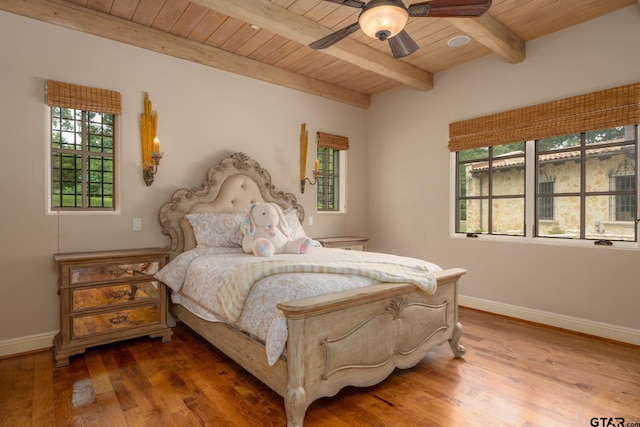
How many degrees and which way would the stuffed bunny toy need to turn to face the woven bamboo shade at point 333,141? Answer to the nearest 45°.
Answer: approximately 90° to its left

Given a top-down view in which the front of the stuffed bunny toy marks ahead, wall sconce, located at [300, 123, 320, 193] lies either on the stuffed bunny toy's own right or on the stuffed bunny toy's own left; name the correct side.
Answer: on the stuffed bunny toy's own left

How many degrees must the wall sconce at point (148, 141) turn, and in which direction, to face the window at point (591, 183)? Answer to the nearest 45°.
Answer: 0° — it already faces it

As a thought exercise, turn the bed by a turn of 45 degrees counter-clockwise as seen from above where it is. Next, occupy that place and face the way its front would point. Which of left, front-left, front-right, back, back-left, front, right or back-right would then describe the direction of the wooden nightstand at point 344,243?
left

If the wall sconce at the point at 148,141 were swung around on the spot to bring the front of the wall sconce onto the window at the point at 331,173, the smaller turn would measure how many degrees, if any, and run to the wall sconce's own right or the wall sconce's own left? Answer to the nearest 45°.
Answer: approximately 45° to the wall sconce's own left

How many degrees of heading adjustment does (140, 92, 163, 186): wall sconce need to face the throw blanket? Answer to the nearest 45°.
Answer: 0° — it already faces it

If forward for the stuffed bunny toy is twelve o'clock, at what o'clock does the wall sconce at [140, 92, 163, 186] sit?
The wall sconce is roughly at 5 o'clock from the stuffed bunny toy.

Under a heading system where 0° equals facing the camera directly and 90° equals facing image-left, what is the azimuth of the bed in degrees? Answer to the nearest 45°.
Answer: approximately 315°

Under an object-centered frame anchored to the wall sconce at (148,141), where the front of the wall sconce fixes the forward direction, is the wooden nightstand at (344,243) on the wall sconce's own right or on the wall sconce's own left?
on the wall sconce's own left

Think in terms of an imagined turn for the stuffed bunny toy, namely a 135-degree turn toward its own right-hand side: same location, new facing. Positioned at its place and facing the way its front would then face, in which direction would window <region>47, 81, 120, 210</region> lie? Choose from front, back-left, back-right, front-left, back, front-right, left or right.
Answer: front
